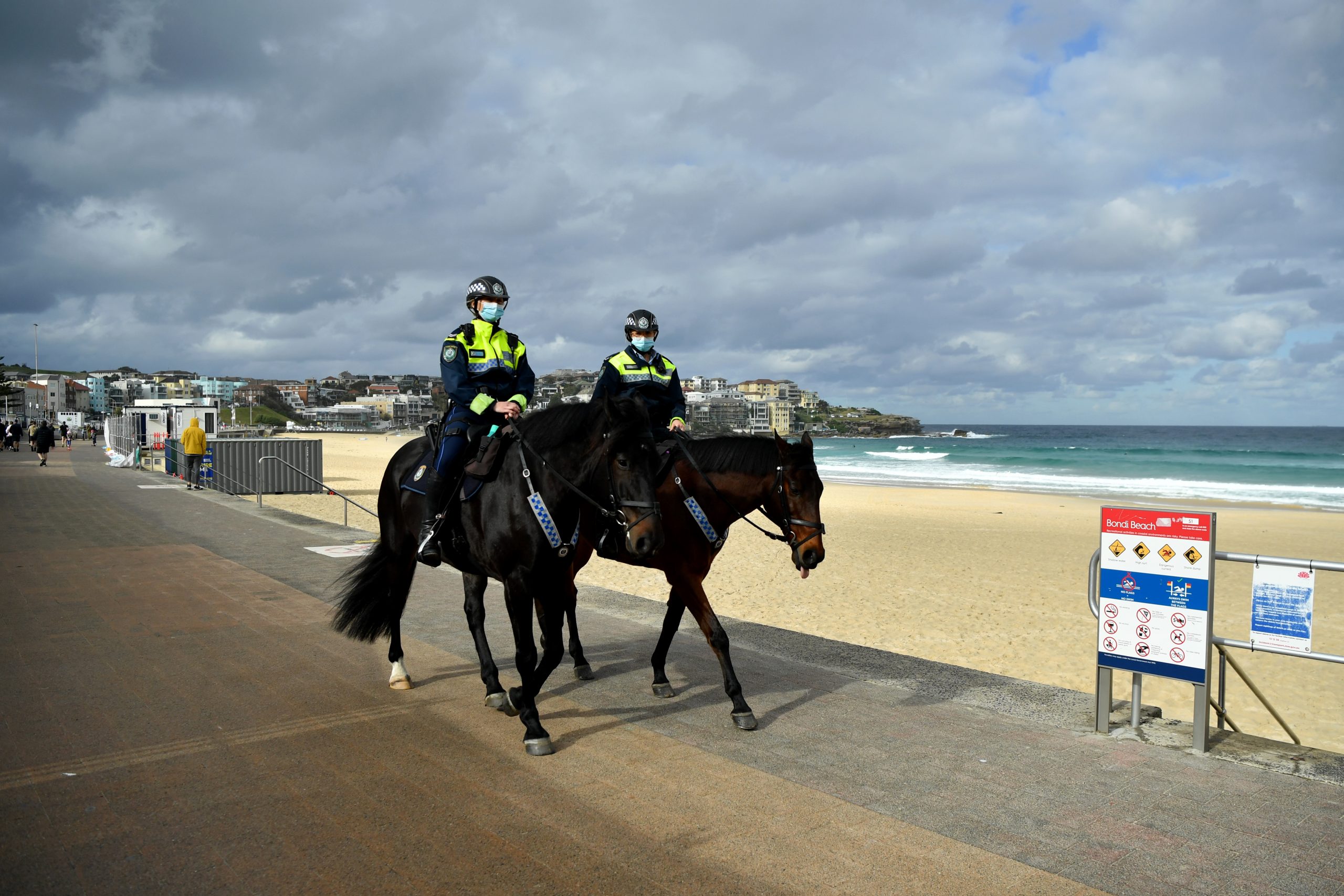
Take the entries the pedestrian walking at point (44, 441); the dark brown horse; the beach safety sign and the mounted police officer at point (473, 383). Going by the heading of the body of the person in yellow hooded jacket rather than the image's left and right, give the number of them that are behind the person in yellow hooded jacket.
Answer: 3

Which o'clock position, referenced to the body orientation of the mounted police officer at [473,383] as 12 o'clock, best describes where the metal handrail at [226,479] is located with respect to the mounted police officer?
The metal handrail is roughly at 7 o'clock from the mounted police officer.

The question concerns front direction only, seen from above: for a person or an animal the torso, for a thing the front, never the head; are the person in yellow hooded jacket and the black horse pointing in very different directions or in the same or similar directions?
very different directions

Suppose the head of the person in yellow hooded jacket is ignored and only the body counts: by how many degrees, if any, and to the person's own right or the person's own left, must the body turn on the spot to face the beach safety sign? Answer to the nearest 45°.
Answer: approximately 180°

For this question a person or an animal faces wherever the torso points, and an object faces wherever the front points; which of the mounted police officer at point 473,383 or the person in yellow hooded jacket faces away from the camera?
the person in yellow hooded jacket

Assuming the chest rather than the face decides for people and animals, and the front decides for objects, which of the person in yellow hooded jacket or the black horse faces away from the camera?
the person in yellow hooded jacket

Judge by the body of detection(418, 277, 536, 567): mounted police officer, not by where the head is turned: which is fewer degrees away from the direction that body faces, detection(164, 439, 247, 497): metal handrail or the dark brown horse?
the dark brown horse

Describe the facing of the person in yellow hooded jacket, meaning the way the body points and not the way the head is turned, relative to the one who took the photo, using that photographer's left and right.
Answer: facing away from the viewer

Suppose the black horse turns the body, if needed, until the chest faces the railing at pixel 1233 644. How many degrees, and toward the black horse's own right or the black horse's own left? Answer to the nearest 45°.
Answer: approximately 45° to the black horse's own left

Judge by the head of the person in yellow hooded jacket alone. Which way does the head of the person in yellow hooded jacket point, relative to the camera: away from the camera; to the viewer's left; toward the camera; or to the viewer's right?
away from the camera

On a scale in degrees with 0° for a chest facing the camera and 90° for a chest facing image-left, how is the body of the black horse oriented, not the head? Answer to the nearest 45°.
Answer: approximately 315°

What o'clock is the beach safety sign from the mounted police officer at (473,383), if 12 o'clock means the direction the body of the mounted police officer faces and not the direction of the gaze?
The beach safety sign is roughly at 11 o'clock from the mounted police officer.
